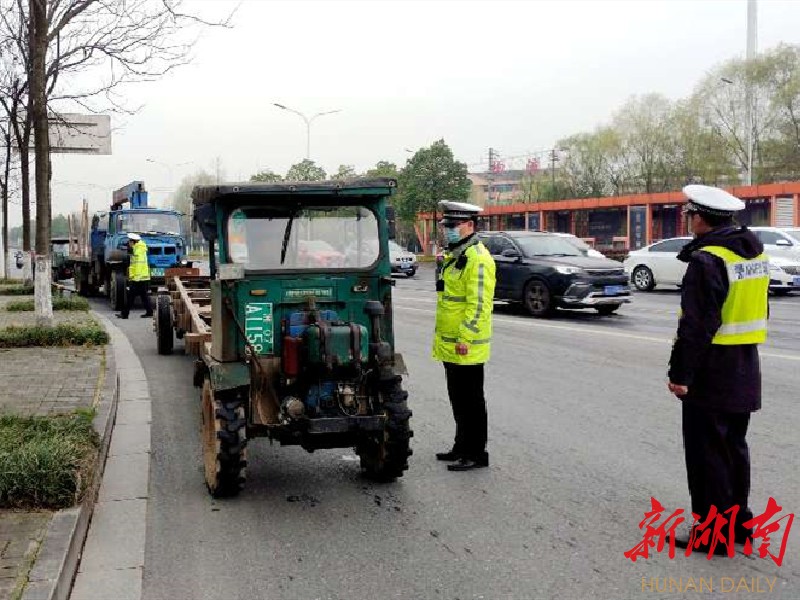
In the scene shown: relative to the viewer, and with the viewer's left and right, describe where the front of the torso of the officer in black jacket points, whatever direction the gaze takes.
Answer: facing away from the viewer and to the left of the viewer

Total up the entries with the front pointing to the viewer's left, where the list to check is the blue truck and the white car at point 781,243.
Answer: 0

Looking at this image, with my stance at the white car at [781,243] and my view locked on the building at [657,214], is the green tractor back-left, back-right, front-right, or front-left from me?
back-left

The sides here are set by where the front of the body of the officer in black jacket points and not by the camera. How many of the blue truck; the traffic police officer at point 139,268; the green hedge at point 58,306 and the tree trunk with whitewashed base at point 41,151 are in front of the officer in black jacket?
4

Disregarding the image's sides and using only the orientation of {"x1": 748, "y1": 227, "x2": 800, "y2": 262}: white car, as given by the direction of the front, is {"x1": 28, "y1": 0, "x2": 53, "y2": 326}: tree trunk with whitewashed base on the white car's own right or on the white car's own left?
on the white car's own right

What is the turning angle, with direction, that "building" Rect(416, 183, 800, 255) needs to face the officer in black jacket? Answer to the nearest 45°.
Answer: approximately 45° to its left

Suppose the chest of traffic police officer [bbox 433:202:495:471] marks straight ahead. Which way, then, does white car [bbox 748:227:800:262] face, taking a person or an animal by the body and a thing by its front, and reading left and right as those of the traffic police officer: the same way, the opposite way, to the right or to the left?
to the left

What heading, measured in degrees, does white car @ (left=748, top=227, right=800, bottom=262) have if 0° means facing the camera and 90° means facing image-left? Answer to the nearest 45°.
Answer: approximately 315°

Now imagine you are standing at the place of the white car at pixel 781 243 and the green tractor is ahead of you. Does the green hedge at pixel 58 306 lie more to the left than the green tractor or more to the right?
right

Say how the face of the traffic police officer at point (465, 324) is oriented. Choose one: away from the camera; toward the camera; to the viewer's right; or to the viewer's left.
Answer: to the viewer's left

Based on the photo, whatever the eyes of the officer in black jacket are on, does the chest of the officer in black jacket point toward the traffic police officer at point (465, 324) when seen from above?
yes

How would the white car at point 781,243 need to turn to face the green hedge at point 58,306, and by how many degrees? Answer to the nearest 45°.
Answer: approximately 90° to its right

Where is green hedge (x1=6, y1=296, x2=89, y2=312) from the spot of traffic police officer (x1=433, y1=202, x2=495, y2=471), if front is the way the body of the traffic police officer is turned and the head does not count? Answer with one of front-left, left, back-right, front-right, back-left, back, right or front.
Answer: right
